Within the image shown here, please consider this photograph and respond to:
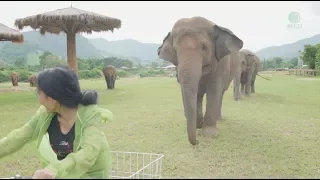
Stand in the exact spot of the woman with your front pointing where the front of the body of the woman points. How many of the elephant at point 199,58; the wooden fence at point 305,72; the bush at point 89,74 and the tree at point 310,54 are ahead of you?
0

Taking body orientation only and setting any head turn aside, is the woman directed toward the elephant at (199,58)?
no

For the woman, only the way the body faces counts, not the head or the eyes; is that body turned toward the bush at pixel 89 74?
no

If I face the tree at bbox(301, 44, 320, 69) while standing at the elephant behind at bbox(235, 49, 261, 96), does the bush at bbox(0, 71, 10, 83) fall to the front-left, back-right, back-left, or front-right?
front-left

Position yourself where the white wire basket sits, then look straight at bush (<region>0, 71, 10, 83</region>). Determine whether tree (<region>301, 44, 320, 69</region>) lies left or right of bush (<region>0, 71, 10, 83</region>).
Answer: right

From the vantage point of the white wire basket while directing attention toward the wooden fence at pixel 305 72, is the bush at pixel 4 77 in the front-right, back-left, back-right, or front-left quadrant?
front-left

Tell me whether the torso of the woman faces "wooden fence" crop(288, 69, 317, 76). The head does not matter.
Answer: no
